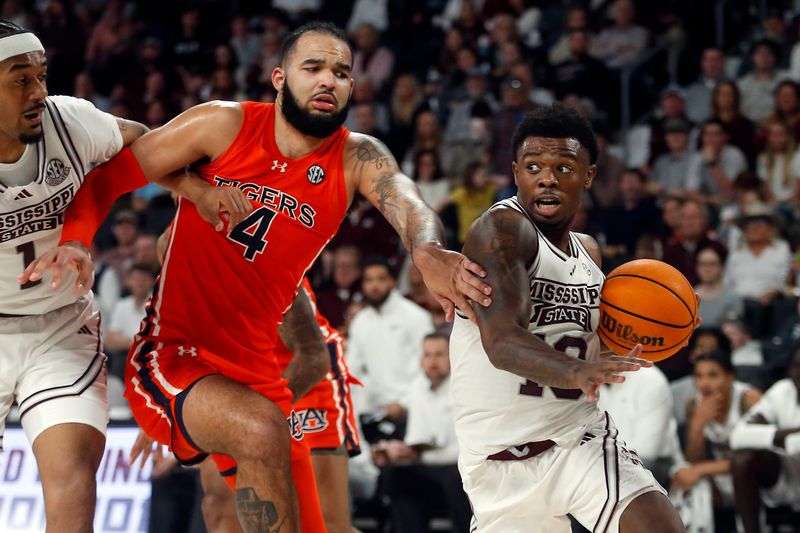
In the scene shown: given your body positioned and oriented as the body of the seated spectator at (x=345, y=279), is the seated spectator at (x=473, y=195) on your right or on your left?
on your left

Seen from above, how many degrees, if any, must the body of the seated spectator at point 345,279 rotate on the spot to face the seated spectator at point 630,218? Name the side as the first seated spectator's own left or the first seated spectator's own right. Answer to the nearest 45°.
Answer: approximately 90° to the first seated spectator's own left

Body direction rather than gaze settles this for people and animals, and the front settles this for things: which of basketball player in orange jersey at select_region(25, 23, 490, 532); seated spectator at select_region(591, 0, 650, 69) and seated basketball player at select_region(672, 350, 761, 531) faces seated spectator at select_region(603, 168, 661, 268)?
seated spectator at select_region(591, 0, 650, 69)

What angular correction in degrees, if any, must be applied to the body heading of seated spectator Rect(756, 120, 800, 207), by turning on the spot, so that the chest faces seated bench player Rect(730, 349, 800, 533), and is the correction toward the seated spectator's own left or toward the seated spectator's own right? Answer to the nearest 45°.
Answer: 0° — they already face them

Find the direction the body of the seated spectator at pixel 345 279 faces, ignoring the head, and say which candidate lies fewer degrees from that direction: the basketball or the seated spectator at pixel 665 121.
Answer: the basketball

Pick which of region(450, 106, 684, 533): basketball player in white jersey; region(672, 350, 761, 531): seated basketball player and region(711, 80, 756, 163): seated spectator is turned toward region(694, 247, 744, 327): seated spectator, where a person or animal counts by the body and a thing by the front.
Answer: region(711, 80, 756, 163): seated spectator

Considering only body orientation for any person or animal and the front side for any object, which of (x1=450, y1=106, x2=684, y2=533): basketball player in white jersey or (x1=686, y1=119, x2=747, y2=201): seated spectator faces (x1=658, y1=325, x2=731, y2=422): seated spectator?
(x1=686, y1=119, x2=747, y2=201): seated spectator

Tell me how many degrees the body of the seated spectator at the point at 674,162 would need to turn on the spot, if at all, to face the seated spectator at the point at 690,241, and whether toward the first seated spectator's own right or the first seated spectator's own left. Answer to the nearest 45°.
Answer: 0° — they already face them
